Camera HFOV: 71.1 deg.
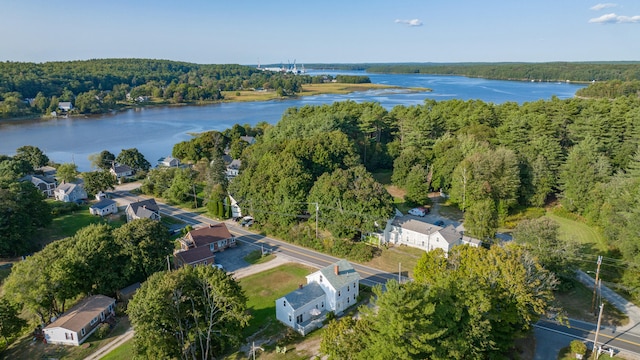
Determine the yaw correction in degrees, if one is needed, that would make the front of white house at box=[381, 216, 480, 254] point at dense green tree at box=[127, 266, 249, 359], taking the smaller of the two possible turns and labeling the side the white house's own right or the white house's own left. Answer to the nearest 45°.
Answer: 0° — it already faces it

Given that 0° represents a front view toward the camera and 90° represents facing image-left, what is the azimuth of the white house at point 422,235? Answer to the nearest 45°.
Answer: approximately 45°

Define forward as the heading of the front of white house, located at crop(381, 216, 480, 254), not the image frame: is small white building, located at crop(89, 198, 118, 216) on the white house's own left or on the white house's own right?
on the white house's own right

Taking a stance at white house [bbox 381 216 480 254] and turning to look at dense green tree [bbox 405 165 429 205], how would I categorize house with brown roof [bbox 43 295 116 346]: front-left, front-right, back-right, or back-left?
back-left

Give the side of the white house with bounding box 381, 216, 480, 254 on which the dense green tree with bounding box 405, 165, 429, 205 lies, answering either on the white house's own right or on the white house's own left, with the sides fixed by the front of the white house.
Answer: on the white house's own right

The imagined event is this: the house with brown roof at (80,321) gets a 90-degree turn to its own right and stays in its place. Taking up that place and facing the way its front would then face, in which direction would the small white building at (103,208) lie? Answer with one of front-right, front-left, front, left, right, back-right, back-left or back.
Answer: back-right

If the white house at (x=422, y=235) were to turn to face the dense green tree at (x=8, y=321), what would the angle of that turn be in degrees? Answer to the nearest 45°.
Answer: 0° — it already faces it

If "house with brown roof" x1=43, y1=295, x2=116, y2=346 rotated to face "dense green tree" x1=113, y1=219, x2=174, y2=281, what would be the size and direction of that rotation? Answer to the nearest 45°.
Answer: approximately 90° to its left

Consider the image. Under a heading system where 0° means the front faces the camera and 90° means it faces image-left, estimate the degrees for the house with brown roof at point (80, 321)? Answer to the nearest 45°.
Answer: approximately 315°

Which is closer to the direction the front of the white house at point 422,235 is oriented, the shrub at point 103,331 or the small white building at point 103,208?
the shrub

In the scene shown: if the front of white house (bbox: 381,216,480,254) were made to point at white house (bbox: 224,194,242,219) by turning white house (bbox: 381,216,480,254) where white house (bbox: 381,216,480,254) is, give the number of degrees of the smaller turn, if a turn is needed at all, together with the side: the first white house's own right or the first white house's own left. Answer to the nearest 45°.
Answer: approximately 45° to the first white house's own right
